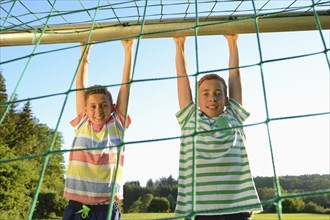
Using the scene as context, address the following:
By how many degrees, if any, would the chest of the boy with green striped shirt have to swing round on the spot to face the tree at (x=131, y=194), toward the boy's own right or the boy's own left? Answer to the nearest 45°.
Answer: approximately 180°

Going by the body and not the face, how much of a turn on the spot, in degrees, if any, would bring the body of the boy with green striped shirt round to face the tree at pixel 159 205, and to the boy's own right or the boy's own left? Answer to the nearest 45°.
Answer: approximately 180°

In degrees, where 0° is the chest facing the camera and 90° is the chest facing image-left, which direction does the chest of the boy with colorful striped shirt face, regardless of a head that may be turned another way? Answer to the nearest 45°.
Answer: approximately 0°

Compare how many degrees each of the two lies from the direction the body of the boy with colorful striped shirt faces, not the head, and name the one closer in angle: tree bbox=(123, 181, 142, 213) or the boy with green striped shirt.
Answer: the boy with green striped shirt

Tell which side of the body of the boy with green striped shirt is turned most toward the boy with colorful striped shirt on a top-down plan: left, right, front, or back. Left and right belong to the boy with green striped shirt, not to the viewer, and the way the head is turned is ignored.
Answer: right

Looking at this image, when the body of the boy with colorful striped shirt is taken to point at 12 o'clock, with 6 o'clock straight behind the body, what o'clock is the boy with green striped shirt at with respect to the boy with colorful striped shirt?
The boy with green striped shirt is roughly at 10 o'clock from the boy with colorful striped shirt.
